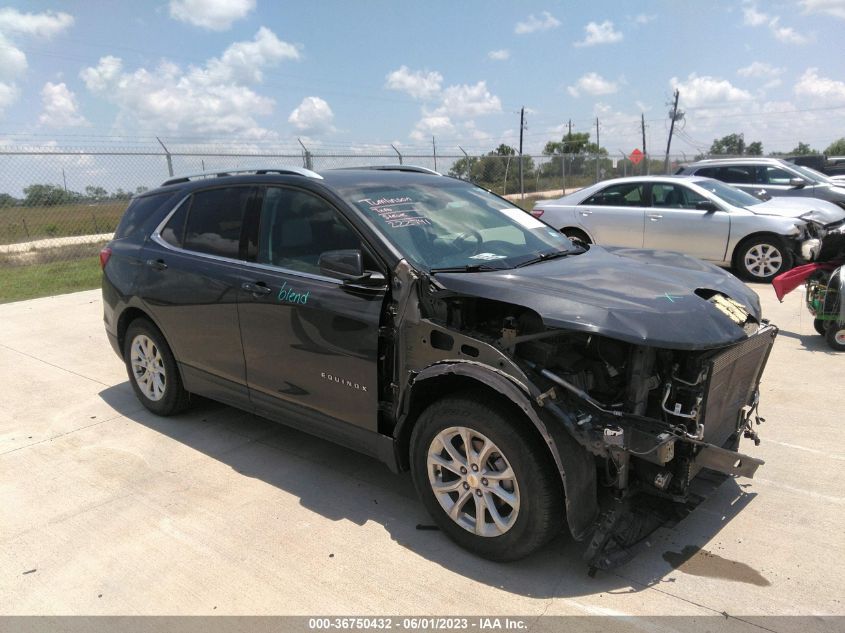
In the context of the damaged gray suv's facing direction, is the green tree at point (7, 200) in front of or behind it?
behind

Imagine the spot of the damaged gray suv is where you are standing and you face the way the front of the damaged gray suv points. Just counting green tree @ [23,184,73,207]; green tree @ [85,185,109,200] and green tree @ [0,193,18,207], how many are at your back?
3

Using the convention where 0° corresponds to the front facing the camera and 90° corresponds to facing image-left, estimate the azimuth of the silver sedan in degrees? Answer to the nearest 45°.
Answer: approximately 315°

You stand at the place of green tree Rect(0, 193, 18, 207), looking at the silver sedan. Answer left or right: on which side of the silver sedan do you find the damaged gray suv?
right

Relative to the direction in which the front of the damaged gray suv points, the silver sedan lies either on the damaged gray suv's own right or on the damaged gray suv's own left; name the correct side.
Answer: on the damaged gray suv's own left

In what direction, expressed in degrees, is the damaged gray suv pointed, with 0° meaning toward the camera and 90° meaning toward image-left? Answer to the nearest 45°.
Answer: approximately 315°
